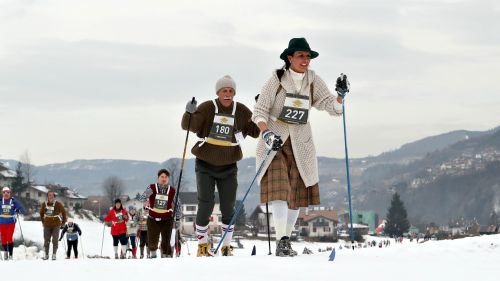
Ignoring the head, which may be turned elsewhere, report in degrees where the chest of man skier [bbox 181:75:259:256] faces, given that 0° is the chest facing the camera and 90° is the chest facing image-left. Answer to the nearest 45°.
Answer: approximately 0°

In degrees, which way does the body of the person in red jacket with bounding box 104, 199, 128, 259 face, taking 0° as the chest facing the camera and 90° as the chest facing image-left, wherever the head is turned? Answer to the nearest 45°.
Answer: approximately 0°

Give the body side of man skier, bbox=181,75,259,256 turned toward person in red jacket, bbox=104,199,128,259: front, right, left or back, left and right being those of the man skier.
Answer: back

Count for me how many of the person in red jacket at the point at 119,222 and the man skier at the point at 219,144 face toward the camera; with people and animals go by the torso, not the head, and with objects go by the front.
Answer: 2

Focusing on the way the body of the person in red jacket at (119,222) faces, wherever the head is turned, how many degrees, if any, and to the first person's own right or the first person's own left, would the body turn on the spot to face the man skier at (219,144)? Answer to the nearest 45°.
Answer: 0° — they already face them
